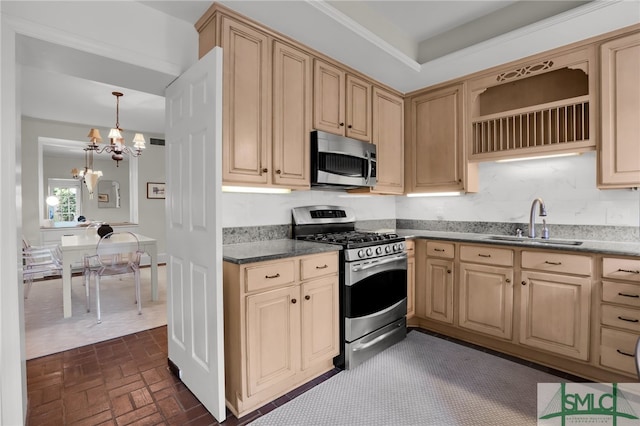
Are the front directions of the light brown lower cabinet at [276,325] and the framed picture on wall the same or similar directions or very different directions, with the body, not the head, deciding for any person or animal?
same or similar directions

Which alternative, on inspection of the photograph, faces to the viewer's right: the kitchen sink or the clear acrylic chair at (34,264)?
the clear acrylic chair

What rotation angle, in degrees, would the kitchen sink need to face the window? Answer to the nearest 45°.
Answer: approximately 90° to its right

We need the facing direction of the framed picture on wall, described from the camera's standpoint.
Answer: facing the viewer

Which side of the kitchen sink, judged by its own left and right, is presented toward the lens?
front

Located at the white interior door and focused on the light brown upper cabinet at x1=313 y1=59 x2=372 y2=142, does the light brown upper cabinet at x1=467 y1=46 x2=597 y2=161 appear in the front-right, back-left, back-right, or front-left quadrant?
front-right

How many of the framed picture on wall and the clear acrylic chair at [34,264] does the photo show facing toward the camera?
1

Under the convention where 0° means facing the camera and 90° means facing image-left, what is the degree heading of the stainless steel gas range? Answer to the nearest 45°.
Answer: approximately 315°

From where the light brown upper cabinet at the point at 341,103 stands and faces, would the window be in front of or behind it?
behind

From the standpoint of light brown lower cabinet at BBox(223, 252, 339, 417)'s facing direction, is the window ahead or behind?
behind

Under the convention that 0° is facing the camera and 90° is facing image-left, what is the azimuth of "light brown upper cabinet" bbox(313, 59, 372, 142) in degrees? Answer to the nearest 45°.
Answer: approximately 315°

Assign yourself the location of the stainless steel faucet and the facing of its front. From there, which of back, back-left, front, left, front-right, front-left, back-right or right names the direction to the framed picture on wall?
back-right

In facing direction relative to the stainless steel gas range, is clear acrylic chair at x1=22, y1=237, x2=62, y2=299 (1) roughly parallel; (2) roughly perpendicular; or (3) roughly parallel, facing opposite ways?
roughly perpendicular

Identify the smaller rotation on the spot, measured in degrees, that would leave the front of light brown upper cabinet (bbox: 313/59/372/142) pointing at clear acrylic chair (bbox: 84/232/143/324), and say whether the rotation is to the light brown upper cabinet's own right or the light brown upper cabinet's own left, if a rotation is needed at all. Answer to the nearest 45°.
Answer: approximately 135° to the light brown upper cabinet's own right

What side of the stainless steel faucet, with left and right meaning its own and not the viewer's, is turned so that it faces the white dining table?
right

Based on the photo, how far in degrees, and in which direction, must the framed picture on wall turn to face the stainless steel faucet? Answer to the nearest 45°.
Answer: approximately 45° to its left

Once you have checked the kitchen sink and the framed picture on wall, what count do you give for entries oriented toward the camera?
2
